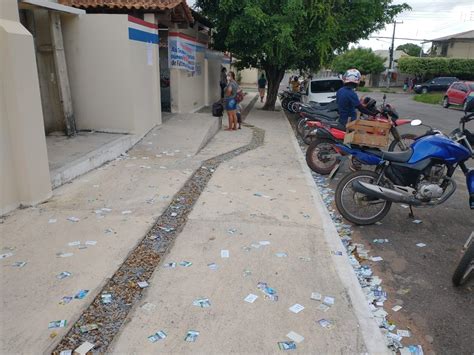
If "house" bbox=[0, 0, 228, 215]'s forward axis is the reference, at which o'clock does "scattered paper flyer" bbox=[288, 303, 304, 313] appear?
The scattered paper flyer is roughly at 1 o'clock from the house.

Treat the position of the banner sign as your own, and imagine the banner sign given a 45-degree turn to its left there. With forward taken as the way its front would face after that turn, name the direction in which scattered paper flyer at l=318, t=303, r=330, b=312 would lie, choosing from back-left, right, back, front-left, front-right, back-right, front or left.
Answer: right

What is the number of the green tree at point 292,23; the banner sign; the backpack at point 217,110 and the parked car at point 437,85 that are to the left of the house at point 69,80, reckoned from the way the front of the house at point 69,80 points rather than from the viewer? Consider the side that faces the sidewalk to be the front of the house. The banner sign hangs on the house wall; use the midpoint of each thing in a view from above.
4

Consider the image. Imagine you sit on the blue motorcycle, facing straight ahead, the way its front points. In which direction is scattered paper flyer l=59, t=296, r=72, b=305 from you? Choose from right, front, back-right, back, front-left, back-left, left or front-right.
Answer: back-right

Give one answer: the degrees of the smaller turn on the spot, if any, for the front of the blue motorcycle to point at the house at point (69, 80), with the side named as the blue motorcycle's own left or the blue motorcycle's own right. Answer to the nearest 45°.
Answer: approximately 180°

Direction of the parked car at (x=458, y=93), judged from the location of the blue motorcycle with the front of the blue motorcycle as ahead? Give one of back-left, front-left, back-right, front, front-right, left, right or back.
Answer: left

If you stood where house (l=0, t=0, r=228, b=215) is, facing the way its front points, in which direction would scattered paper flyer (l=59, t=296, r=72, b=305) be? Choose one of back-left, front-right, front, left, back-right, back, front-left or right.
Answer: front-right

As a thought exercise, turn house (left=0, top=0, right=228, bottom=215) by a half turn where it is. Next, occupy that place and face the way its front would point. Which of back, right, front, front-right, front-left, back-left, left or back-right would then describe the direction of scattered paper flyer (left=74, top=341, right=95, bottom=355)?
back-left

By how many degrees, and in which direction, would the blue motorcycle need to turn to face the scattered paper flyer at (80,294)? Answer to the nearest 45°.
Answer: approximately 135° to its right

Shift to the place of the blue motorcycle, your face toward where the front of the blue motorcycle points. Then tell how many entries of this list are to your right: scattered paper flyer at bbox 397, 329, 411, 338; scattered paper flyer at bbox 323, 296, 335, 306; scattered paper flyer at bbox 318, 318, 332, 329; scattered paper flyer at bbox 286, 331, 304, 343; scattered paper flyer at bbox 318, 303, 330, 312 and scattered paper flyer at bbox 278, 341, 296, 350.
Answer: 6

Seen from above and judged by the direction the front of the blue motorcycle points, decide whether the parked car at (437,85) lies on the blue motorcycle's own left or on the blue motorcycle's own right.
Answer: on the blue motorcycle's own left

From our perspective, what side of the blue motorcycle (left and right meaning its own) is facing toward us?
right

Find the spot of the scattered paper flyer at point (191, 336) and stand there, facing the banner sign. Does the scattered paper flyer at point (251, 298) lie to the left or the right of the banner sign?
right

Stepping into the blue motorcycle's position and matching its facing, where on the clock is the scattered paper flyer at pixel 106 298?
The scattered paper flyer is roughly at 4 o'clock from the blue motorcycle.

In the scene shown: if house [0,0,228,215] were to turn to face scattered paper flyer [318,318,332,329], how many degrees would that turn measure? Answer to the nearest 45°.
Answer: approximately 45° to its right

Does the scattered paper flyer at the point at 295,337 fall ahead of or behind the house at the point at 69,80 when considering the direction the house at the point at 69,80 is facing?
ahead

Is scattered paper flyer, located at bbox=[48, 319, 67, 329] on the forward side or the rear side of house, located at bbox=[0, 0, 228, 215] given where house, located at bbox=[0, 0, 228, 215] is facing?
on the forward side
